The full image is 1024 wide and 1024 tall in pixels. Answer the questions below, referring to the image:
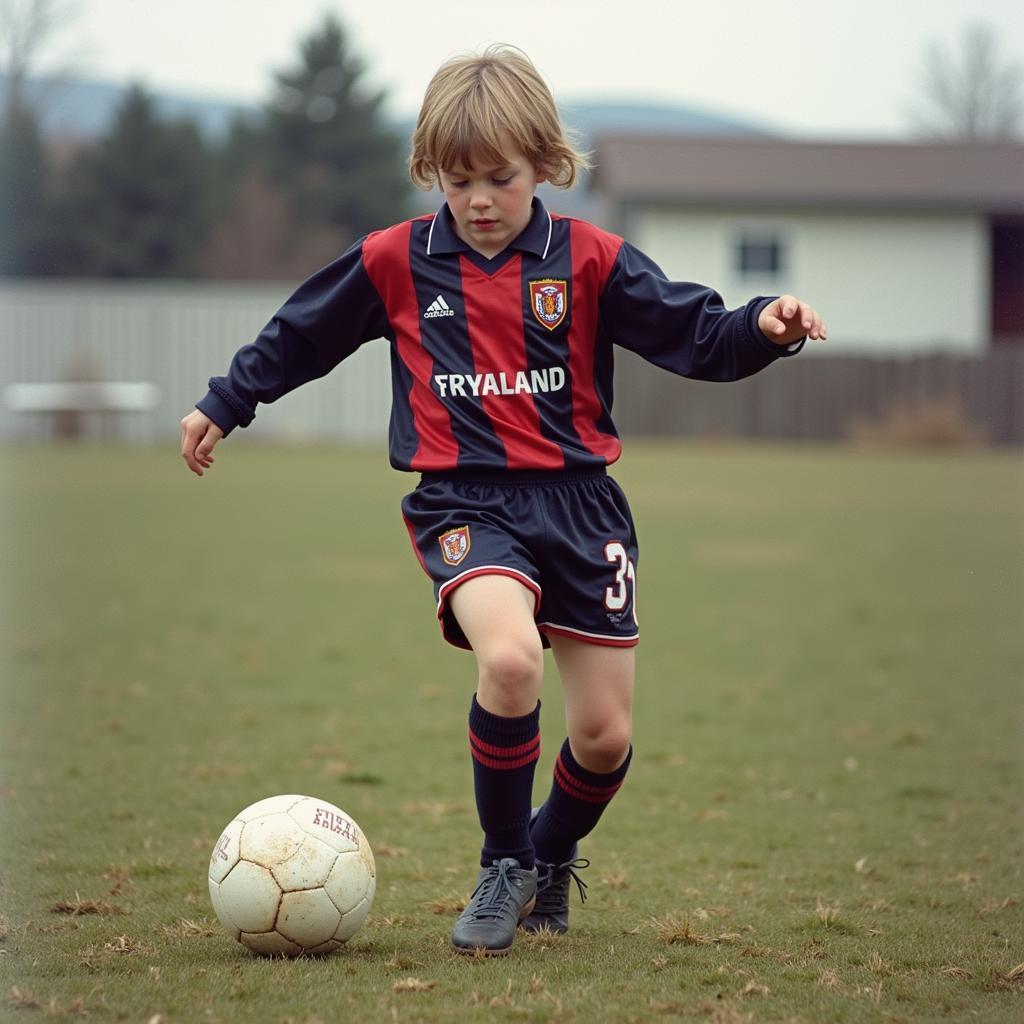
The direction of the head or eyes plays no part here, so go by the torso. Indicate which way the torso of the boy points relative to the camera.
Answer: toward the camera

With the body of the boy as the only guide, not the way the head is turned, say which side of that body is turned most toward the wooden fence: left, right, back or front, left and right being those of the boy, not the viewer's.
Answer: back

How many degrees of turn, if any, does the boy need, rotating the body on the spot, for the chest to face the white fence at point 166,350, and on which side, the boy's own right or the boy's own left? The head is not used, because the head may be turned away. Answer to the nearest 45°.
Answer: approximately 180°

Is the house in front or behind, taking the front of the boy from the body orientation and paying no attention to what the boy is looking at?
behind

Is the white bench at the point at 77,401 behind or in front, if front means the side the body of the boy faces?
behind

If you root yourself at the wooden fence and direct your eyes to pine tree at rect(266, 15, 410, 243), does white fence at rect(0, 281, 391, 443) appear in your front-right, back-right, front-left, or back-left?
front-left
